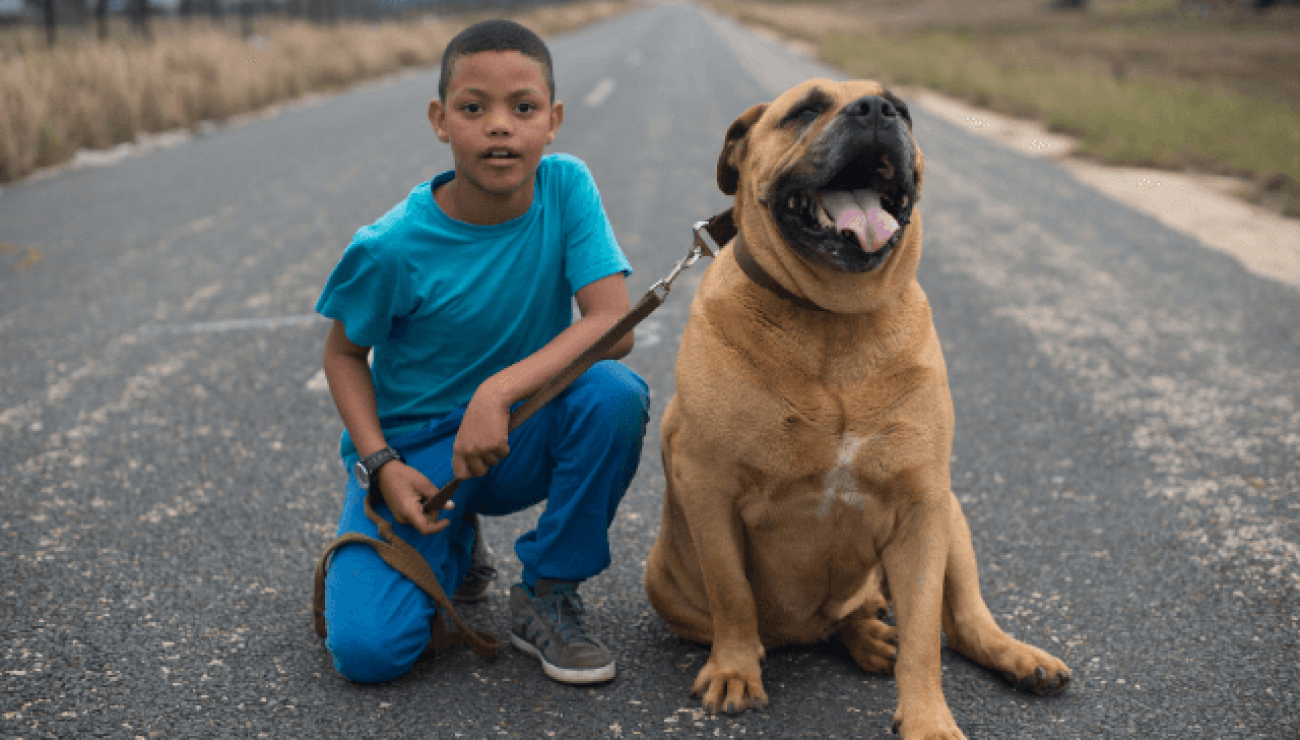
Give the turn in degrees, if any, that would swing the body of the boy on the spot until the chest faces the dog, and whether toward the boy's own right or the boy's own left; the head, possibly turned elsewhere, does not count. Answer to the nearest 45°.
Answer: approximately 45° to the boy's own left

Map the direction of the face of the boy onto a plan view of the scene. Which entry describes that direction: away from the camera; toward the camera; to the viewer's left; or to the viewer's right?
toward the camera

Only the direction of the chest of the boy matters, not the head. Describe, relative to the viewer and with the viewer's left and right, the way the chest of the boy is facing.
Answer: facing the viewer
